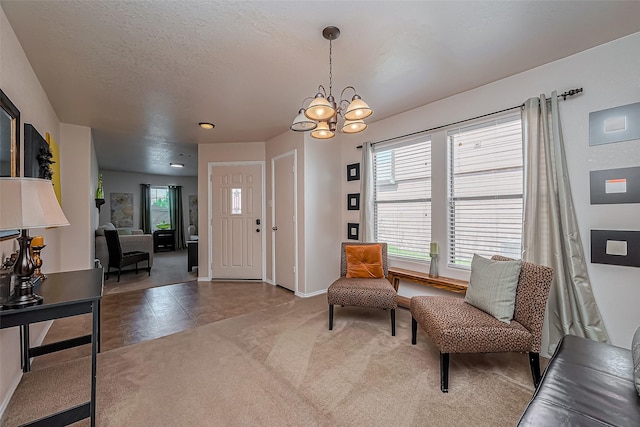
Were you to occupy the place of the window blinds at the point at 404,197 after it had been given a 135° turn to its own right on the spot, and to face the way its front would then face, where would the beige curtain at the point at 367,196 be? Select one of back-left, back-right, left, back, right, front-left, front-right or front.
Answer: left

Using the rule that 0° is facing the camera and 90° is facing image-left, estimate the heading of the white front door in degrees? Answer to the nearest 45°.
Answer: approximately 0°

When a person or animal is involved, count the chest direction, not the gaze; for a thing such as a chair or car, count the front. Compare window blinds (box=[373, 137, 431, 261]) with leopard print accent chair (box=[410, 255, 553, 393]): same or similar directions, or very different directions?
same or similar directions

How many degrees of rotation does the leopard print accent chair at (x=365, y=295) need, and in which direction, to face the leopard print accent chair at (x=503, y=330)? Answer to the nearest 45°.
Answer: approximately 45° to its left

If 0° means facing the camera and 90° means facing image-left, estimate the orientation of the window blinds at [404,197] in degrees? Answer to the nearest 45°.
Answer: approximately 45°

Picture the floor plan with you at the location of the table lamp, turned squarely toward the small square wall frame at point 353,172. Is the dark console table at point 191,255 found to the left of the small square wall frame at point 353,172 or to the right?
left

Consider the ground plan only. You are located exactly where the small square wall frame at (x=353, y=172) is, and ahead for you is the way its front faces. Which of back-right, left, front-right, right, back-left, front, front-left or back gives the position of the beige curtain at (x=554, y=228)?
left

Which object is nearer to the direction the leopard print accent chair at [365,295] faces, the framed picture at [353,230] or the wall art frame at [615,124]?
the wall art frame

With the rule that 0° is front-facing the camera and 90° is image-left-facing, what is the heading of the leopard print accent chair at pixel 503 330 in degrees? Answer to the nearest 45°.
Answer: approximately 45°

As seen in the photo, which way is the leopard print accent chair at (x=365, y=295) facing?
toward the camera

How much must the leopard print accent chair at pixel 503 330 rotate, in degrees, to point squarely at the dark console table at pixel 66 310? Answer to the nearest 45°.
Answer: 0° — it already faces it

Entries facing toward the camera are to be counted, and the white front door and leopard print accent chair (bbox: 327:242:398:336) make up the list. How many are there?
2

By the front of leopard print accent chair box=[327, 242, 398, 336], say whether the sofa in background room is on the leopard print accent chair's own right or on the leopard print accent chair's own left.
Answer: on the leopard print accent chair's own right

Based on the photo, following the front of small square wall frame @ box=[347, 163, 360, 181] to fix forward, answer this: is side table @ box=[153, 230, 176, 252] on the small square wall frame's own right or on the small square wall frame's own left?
on the small square wall frame's own right
